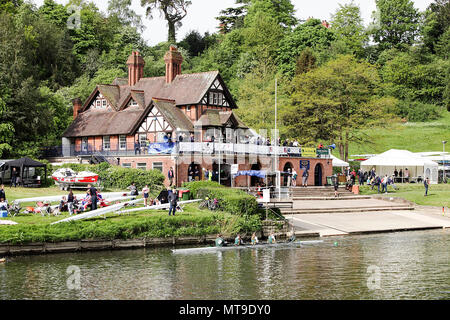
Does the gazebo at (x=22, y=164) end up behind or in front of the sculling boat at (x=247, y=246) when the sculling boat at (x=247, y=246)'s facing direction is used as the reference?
in front

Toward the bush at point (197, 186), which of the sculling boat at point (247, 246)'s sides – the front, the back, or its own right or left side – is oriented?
right

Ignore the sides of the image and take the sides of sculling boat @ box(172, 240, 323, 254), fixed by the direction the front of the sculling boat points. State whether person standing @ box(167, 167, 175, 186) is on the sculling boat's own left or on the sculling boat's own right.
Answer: on the sculling boat's own right

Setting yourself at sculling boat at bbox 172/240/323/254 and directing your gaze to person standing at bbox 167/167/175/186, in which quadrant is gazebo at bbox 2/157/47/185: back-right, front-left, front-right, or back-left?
front-left

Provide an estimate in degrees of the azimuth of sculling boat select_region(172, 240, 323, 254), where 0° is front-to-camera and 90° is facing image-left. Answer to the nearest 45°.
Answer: approximately 90°

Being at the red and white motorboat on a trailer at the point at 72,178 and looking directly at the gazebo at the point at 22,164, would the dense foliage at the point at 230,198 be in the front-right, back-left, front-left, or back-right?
back-left

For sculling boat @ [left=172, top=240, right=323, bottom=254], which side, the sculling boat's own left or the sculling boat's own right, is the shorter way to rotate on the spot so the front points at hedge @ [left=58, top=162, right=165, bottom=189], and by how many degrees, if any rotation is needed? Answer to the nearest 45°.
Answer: approximately 45° to the sculling boat's own right

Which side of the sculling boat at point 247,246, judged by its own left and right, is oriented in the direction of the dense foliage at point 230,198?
right
